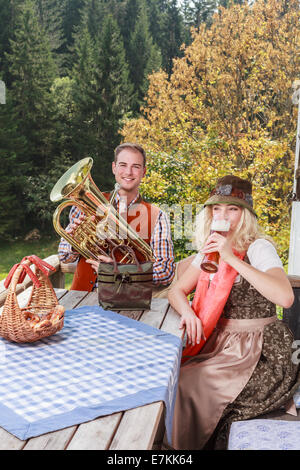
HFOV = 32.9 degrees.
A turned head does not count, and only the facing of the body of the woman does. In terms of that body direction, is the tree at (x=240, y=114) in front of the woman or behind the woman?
behind

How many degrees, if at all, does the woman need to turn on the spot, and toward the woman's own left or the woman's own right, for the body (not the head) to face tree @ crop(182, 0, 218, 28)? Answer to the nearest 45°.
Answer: approximately 135° to the woman's own right

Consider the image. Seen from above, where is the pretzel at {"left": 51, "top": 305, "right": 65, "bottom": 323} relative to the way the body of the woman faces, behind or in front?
in front

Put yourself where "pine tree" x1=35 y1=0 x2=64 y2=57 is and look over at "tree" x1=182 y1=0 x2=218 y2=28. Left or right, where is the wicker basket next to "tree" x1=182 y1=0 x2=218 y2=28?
right

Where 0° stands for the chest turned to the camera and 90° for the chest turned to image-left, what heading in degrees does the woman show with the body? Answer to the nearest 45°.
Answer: approximately 45°

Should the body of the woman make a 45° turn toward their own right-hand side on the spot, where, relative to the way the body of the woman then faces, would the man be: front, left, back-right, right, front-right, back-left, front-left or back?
front-right

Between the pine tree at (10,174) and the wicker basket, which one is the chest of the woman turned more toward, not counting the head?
the wicker basket

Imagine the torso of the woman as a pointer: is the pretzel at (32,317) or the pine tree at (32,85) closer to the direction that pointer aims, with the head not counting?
the pretzel

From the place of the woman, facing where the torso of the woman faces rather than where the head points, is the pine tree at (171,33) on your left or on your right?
on your right

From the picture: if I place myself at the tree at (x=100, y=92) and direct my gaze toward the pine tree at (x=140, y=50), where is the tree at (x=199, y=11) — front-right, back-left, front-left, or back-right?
front-right

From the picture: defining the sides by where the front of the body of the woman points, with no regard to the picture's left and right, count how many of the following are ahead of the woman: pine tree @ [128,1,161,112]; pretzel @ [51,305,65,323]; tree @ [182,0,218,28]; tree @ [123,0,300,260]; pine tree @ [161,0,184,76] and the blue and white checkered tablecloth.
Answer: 2

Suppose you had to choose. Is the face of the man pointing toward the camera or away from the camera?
toward the camera

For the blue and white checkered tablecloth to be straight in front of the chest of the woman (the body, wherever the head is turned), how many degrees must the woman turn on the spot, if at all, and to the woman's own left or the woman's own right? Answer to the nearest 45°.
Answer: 0° — they already face it

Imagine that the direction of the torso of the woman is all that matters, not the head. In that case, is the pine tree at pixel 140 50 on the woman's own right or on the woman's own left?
on the woman's own right

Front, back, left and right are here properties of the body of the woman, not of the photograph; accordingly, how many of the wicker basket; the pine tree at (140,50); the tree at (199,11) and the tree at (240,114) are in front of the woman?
1

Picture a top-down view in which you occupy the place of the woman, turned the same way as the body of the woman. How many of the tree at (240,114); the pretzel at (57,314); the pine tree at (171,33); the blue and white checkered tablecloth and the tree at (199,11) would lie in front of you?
2
